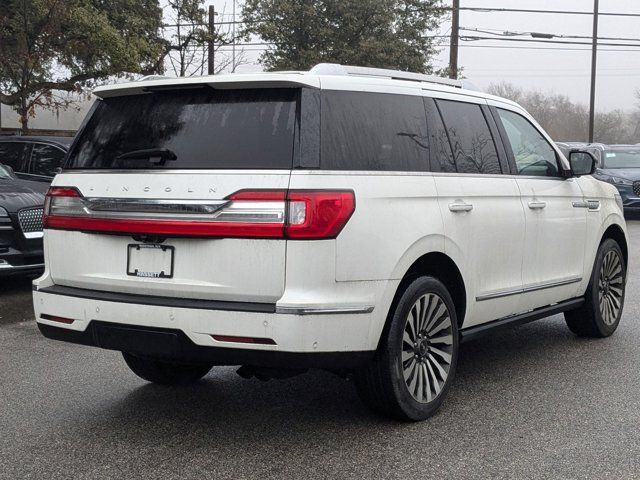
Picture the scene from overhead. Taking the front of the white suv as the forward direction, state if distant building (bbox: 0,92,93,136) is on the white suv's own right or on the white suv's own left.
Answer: on the white suv's own left

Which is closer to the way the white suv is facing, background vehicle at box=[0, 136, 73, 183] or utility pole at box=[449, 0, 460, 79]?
the utility pole

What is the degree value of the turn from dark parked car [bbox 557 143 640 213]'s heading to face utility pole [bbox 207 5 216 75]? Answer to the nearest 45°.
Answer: approximately 135° to its right

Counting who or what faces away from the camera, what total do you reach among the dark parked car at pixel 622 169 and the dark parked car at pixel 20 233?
0

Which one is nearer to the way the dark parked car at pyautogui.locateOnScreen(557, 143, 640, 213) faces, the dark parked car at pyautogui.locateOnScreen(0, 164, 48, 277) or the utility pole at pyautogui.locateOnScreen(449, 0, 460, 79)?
the dark parked car

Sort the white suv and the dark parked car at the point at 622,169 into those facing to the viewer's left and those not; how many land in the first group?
0

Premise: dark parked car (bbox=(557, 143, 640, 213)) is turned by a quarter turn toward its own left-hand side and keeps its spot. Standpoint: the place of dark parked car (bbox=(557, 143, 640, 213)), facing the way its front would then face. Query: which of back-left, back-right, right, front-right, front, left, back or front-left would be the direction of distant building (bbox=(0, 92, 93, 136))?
back-left

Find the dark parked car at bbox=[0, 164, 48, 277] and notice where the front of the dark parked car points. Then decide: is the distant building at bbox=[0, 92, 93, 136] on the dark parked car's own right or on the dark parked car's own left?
on the dark parked car's own left

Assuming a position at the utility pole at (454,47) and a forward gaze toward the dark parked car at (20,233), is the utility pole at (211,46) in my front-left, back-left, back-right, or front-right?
front-right

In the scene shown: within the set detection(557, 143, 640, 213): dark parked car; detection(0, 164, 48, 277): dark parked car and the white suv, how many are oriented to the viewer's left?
0

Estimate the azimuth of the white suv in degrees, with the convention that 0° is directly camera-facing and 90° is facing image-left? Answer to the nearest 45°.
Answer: approximately 225°

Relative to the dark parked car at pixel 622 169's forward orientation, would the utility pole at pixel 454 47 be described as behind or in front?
behind

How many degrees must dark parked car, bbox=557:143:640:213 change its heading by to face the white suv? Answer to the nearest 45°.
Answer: approximately 45° to its right

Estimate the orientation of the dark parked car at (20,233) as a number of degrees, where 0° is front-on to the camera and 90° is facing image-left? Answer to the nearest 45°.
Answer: approximately 315°

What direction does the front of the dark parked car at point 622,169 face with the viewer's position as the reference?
facing the viewer and to the right of the viewer

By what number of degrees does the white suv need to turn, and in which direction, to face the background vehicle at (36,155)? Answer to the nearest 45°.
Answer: approximately 90° to its left

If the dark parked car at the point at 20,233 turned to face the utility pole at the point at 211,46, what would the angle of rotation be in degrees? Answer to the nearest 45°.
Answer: approximately 135° to its left
